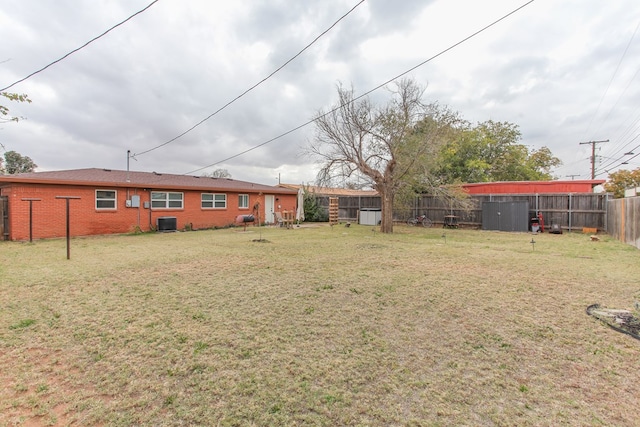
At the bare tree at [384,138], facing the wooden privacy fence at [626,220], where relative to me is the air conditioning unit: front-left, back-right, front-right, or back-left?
back-right

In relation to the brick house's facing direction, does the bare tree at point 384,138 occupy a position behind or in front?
behind

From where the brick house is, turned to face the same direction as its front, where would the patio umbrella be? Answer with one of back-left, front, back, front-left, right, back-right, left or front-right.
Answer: back-right

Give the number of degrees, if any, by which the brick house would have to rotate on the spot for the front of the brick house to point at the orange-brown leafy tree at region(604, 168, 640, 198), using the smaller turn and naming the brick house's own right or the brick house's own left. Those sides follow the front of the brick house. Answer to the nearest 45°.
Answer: approximately 135° to the brick house's own right

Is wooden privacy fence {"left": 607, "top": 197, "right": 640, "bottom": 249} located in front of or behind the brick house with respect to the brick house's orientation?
behind

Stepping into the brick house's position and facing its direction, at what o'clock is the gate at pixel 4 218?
The gate is roughly at 10 o'clock from the brick house.

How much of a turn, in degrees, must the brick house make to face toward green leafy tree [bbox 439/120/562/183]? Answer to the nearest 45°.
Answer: approximately 135° to its right

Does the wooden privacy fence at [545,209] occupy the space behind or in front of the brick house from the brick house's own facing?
behind

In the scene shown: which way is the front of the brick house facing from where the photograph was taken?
facing away from the viewer and to the left of the viewer
